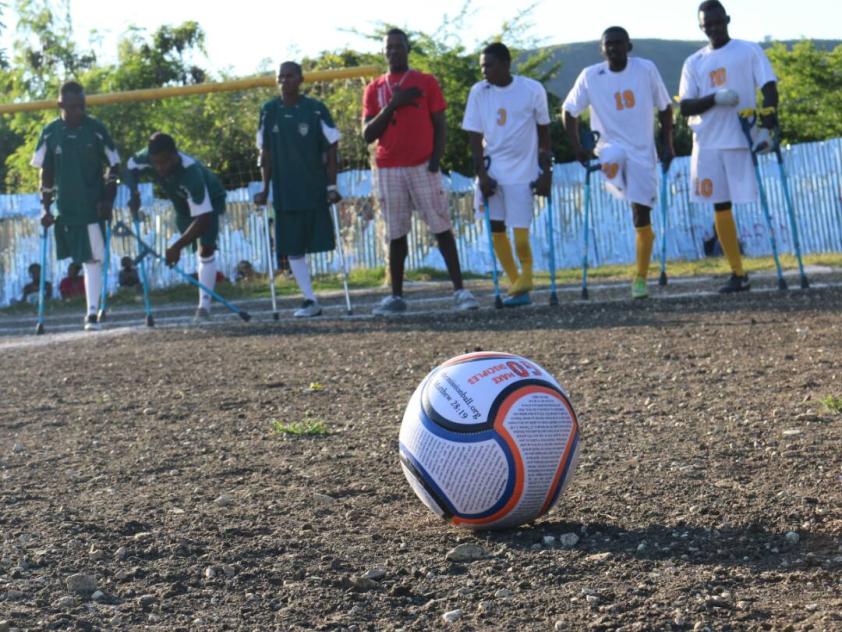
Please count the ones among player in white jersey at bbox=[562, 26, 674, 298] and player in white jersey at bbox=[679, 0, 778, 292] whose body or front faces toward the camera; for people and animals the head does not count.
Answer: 2

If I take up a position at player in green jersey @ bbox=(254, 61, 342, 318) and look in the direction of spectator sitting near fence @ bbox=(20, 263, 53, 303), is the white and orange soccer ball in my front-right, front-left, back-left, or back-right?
back-left

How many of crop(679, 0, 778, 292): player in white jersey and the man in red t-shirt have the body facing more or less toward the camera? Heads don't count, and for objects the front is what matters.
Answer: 2

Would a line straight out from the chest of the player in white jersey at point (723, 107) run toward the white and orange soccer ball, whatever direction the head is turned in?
yes

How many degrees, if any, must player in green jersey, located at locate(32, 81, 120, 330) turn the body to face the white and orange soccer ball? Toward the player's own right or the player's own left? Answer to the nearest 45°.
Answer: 0° — they already face it

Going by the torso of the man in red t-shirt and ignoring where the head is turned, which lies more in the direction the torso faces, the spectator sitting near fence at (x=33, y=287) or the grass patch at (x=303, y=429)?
the grass patch

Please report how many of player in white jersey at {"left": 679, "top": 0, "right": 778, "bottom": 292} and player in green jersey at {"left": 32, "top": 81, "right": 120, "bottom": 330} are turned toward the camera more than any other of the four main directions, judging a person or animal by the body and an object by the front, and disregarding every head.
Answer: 2

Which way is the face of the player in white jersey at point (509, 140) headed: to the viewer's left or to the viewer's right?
to the viewer's left

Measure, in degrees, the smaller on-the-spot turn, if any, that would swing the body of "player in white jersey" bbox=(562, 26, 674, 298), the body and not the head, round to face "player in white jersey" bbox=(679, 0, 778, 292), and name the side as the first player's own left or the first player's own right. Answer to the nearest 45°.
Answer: approximately 90° to the first player's own left

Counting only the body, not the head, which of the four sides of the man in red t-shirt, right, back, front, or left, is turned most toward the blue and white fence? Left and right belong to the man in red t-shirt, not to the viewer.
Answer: back
